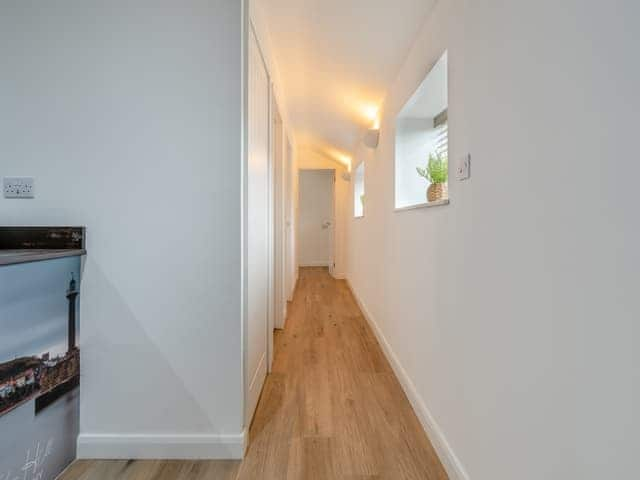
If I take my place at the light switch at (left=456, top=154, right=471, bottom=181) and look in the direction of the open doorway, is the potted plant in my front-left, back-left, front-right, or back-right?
front-right

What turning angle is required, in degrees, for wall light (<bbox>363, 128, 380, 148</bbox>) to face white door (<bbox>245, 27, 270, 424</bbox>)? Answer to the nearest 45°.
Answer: approximately 45° to its left

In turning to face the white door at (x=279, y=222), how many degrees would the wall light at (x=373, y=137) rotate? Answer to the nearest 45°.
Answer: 0° — it already faces it

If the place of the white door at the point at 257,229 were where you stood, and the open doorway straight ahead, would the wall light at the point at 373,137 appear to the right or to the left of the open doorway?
right

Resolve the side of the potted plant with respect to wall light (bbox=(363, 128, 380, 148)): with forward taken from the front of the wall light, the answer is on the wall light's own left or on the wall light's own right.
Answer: on the wall light's own left

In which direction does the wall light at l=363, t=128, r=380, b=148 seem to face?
to the viewer's left

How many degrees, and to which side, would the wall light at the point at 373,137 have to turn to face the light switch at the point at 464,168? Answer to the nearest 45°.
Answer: approximately 90° to its left

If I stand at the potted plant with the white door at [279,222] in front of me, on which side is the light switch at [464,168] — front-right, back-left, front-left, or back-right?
back-left

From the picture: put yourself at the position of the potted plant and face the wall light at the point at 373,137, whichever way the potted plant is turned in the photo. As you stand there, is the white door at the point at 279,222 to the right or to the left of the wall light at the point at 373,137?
left

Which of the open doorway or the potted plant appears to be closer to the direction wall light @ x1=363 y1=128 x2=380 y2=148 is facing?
the open doorway

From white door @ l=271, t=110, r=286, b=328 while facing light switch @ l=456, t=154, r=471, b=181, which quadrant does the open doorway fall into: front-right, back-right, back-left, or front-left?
back-left

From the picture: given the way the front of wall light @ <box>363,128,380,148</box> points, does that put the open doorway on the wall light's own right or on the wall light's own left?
on the wall light's own right
